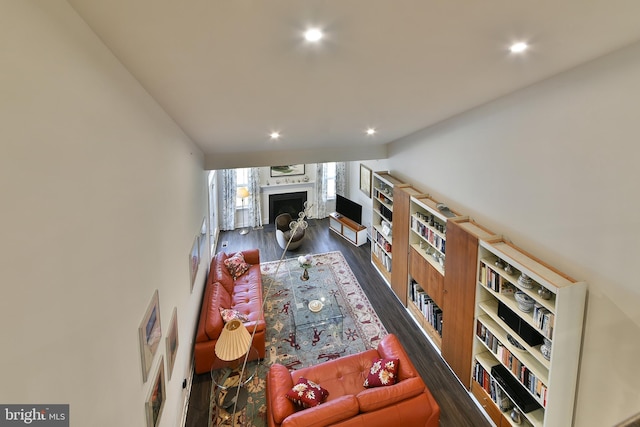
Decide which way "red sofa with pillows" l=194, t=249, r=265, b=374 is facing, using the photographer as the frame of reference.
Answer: facing to the right of the viewer

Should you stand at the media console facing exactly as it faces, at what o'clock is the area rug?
The area rug is roughly at 11 o'clock from the media console.

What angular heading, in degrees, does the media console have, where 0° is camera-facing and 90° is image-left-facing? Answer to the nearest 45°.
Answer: approximately 45°

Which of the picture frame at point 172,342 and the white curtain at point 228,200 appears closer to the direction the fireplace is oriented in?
the picture frame

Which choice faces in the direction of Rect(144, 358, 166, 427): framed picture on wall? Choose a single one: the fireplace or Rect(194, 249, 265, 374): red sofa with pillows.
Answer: the fireplace

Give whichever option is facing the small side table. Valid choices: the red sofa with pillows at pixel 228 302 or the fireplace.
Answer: the fireplace

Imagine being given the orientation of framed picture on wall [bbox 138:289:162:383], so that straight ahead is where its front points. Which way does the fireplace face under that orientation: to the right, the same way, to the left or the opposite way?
to the right

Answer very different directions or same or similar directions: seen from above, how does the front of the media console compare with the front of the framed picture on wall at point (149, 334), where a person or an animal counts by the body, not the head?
very different directions

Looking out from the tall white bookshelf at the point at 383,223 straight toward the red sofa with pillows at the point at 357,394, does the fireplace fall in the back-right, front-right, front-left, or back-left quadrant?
back-right

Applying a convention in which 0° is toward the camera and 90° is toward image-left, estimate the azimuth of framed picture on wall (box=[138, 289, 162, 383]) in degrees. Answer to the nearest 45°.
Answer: approximately 270°

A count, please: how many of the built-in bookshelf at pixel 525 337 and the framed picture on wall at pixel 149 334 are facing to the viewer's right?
1
